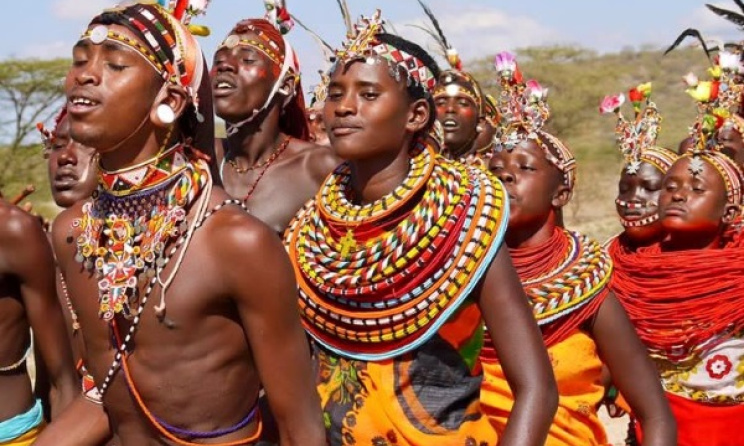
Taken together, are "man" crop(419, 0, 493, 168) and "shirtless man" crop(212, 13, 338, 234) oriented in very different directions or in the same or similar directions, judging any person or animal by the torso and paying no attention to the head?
same or similar directions

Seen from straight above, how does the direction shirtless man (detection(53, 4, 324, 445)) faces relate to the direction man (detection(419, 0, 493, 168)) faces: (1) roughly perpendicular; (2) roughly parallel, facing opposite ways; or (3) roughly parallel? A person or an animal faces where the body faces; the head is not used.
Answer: roughly parallel

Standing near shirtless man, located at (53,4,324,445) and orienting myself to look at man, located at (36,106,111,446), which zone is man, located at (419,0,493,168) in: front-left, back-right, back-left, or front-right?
front-right

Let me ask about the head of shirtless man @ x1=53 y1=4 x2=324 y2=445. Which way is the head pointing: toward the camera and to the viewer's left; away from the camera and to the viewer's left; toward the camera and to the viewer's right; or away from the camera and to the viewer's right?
toward the camera and to the viewer's left

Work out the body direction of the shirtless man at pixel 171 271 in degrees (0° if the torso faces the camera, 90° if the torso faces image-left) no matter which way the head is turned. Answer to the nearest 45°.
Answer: approximately 45°
